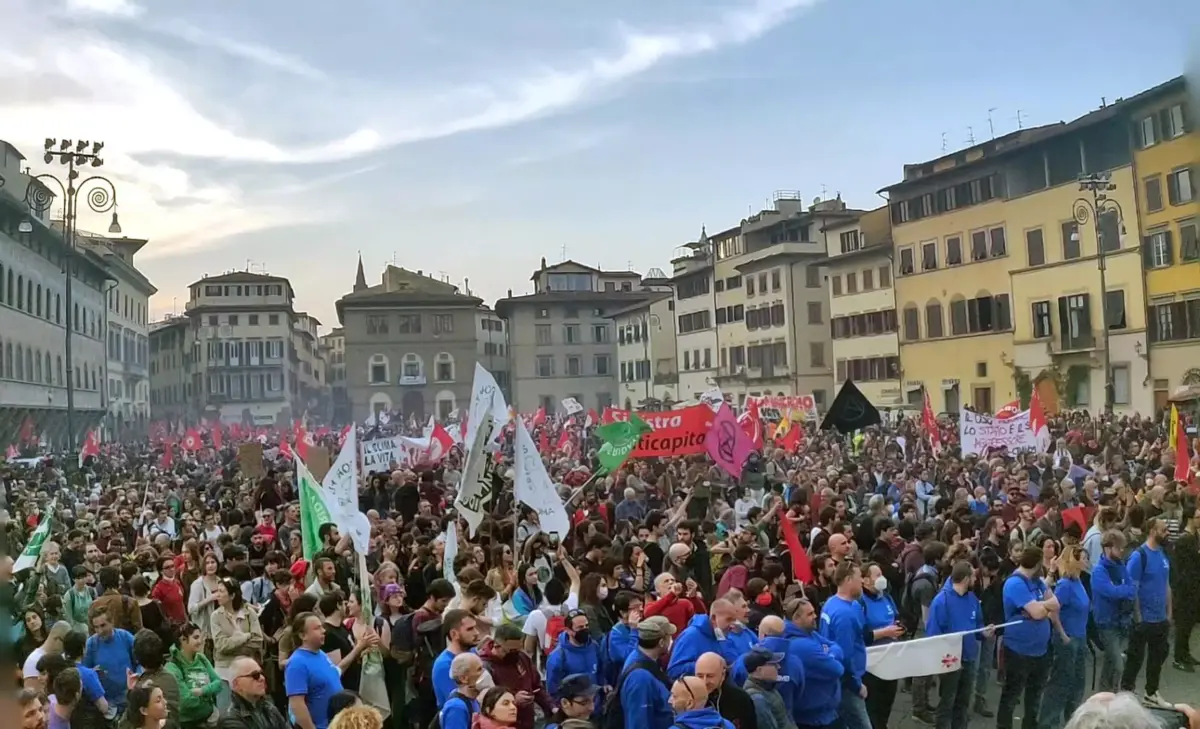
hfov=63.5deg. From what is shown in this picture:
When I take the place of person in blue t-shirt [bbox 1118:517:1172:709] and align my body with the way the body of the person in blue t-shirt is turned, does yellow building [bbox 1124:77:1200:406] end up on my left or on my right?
on my left

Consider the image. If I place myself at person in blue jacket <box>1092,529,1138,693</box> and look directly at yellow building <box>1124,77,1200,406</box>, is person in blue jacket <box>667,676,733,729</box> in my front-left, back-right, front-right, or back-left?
back-left

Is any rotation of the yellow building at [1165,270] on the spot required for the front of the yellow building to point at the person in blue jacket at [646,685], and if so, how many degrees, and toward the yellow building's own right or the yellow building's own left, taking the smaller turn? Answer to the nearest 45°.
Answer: approximately 45° to the yellow building's own left

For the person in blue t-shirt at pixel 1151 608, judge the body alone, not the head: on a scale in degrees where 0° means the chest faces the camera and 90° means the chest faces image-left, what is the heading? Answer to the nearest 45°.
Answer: approximately 315°
